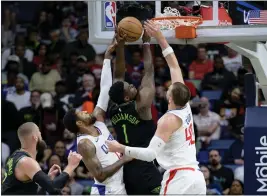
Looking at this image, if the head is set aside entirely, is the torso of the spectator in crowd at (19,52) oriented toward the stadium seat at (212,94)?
no

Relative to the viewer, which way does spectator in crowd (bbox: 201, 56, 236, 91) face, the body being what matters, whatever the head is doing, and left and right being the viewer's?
facing the viewer

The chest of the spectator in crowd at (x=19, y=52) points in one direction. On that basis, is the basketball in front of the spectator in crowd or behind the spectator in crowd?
in front

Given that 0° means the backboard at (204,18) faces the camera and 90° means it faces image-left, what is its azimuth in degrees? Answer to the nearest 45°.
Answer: approximately 0°

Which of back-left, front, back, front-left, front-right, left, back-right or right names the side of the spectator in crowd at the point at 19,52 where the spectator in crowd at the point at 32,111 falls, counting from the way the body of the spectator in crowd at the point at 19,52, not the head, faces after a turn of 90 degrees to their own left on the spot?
right

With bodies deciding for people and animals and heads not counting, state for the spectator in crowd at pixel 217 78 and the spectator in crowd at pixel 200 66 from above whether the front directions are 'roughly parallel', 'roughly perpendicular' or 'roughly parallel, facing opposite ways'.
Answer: roughly parallel

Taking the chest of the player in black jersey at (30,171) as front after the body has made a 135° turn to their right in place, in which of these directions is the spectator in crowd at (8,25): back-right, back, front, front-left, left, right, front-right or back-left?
back

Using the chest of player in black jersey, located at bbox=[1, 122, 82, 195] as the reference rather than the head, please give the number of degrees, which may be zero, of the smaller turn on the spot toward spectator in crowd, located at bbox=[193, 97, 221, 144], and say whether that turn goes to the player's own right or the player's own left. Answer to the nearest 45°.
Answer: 0° — they already face them

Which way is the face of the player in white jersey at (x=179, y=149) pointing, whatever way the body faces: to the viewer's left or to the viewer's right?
to the viewer's left

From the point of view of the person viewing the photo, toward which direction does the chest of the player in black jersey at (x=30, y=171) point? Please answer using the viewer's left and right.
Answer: facing away from the viewer and to the right of the viewer

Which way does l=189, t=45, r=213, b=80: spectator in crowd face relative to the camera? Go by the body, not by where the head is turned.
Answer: toward the camera
